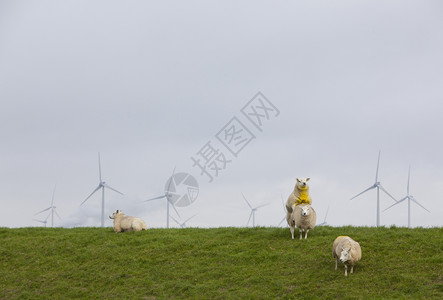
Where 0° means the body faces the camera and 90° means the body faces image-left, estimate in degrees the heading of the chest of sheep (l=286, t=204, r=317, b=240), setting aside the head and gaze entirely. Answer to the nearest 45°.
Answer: approximately 0°

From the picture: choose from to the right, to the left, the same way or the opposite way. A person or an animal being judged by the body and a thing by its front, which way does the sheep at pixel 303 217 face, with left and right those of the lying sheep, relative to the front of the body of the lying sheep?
to the left

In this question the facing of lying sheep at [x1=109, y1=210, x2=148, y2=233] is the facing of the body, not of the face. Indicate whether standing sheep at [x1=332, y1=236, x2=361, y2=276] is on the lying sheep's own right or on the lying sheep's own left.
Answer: on the lying sheep's own left

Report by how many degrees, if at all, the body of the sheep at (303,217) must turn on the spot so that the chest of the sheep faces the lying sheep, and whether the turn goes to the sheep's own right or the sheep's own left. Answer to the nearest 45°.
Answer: approximately 135° to the sheep's own right

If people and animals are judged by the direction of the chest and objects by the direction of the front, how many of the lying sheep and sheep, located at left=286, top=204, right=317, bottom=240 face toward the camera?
1

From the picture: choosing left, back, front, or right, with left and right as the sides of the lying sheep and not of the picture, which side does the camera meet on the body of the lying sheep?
left
